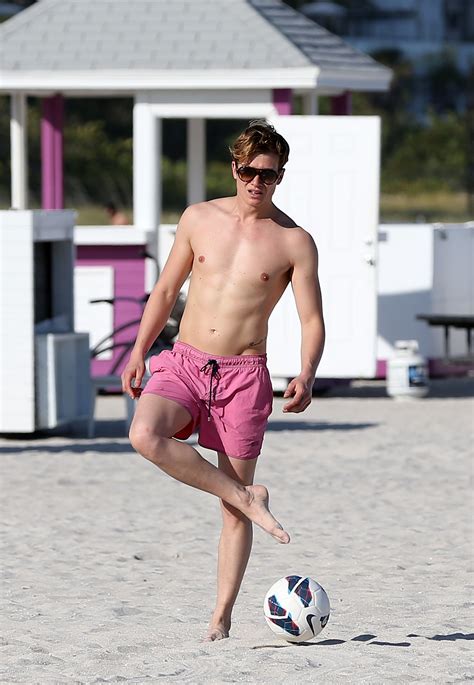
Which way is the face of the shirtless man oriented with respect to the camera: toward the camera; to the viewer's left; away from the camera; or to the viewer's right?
toward the camera

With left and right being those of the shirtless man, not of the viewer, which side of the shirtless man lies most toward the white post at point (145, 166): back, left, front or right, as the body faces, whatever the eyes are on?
back

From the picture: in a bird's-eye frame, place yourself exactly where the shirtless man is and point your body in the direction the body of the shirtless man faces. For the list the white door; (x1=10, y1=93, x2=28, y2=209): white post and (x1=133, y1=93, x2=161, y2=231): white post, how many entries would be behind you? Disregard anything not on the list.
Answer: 3

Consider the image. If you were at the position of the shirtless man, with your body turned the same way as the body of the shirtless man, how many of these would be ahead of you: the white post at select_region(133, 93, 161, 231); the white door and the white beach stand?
0

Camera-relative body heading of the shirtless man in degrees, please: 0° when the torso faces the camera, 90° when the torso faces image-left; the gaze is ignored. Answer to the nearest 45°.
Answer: approximately 0°

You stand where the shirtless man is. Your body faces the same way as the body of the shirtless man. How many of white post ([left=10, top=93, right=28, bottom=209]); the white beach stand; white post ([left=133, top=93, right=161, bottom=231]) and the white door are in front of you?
0

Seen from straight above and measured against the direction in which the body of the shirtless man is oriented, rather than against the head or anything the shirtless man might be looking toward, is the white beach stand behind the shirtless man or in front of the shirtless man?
behind

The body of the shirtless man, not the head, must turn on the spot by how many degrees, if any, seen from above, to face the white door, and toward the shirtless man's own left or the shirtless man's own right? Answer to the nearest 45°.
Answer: approximately 180°

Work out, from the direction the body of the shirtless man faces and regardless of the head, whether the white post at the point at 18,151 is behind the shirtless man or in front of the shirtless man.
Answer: behind
